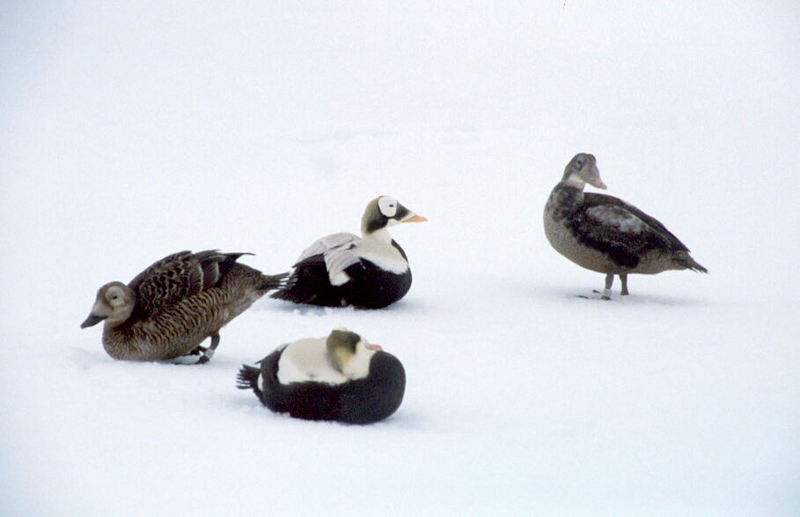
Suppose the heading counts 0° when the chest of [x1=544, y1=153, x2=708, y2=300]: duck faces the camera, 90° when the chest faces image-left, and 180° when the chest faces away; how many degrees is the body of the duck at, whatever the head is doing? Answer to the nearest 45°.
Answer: approximately 90°

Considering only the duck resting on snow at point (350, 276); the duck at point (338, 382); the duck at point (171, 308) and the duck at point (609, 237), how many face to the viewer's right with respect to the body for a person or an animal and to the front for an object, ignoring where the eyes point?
2

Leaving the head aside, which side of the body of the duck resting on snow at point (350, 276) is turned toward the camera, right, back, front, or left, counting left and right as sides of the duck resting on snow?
right

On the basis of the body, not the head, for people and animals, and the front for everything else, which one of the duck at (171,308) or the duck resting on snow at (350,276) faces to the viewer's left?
the duck

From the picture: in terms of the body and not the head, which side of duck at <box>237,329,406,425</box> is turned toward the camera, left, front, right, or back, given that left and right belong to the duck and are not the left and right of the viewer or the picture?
right

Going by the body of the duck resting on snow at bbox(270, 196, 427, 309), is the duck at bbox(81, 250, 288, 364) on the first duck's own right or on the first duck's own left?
on the first duck's own right

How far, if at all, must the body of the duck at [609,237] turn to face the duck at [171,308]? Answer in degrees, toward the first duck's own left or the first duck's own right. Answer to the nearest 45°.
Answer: approximately 45° to the first duck's own left

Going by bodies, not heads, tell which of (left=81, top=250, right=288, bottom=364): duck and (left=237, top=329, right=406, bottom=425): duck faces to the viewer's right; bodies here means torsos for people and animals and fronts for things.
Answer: (left=237, top=329, right=406, bottom=425): duck

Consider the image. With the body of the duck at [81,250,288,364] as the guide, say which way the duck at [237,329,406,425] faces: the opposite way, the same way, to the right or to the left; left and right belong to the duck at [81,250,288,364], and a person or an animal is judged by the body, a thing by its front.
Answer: the opposite way

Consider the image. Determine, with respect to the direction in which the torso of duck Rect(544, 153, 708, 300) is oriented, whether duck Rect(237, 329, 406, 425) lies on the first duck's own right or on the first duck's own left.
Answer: on the first duck's own left

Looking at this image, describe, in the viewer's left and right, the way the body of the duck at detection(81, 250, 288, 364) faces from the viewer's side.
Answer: facing to the left of the viewer
